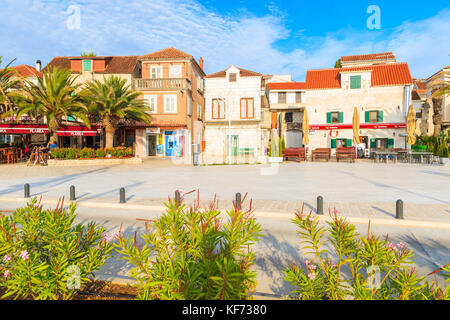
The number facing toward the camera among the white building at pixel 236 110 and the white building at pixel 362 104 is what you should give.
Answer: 2

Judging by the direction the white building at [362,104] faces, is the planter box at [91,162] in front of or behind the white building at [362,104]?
in front

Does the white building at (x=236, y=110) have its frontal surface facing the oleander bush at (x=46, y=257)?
yes

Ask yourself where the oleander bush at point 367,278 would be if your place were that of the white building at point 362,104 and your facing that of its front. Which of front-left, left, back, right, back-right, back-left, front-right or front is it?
front

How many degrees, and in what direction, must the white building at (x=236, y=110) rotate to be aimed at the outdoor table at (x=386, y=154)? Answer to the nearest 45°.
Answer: approximately 45° to its left

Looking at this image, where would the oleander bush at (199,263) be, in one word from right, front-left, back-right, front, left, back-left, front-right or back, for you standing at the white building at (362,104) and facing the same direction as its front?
front

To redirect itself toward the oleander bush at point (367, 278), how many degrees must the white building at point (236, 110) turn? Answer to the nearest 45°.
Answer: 0° — it already faces it

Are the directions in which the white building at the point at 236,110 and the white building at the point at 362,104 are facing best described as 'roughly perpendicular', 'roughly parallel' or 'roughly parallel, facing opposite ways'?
roughly parallel

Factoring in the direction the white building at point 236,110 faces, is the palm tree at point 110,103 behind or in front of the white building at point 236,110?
in front

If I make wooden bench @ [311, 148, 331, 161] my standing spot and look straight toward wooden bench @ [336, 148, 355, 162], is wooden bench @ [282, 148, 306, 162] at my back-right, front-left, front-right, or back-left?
back-right

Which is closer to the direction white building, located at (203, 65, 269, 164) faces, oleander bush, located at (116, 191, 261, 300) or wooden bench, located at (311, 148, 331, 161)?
the oleander bush

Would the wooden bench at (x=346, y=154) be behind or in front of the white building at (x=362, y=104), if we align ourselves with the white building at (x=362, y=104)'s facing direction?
in front

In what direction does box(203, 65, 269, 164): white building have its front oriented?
toward the camera
